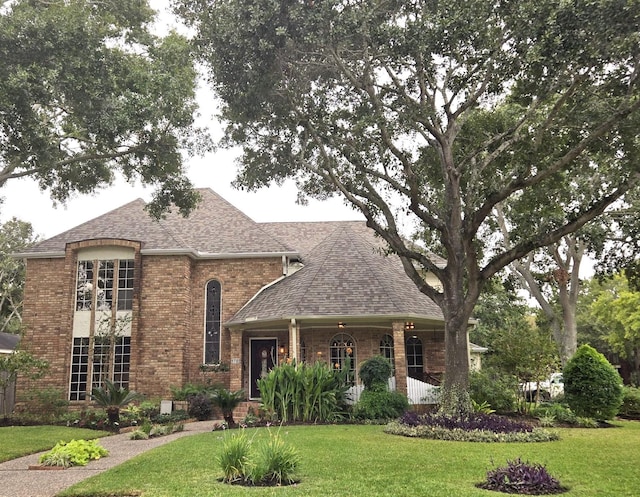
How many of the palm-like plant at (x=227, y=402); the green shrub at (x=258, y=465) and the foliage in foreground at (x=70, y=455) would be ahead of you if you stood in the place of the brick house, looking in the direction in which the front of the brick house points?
3

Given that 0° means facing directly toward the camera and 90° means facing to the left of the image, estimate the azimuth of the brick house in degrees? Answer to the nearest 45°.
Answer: approximately 0°

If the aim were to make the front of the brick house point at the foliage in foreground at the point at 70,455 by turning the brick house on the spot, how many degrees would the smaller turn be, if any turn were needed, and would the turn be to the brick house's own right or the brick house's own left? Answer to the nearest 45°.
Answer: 0° — it already faces it

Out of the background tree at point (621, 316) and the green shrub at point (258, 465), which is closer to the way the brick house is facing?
the green shrub

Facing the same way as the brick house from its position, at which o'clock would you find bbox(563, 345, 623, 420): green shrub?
The green shrub is roughly at 10 o'clock from the brick house.

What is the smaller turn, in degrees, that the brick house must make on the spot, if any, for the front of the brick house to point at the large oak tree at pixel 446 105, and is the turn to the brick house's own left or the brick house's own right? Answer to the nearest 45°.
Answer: approximately 45° to the brick house's own left

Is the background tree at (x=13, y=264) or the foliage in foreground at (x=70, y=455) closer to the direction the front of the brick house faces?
the foliage in foreground

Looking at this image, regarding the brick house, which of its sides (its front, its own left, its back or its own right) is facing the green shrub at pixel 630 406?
left

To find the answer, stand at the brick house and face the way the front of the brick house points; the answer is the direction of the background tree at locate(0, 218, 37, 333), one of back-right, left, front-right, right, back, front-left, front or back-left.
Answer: back-right
